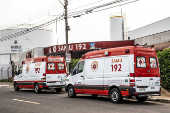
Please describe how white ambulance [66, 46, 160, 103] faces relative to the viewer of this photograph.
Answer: facing away from the viewer and to the left of the viewer

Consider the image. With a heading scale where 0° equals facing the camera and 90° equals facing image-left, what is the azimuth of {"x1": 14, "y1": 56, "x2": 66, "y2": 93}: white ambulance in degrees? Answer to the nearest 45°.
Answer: approximately 135°

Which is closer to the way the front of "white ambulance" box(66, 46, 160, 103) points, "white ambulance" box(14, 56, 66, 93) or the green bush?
the white ambulance

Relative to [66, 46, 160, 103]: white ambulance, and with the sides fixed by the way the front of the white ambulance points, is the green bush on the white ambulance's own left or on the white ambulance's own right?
on the white ambulance's own right

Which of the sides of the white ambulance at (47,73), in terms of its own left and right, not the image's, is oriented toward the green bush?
back
